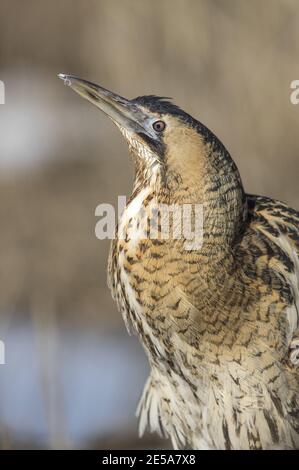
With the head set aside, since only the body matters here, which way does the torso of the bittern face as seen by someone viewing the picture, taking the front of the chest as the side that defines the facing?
to the viewer's left
